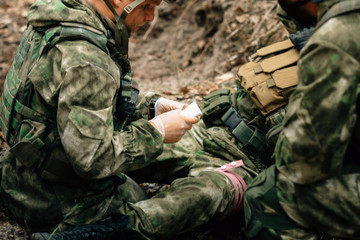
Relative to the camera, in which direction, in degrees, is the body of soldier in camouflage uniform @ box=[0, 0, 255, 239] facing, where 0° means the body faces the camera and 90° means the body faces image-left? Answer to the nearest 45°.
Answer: approximately 270°

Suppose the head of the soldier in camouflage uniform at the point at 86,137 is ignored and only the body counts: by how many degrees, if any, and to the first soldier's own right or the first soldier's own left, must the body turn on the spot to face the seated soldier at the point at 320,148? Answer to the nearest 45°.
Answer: approximately 45° to the first soldier's own right

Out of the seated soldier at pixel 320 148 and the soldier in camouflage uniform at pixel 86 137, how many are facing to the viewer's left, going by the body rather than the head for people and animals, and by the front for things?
1

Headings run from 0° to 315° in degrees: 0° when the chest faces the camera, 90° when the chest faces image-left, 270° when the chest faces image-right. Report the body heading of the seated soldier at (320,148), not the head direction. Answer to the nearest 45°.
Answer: approximately 90°

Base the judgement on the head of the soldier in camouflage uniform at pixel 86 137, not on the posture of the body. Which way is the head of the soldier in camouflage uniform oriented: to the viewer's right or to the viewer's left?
to the viewer's right

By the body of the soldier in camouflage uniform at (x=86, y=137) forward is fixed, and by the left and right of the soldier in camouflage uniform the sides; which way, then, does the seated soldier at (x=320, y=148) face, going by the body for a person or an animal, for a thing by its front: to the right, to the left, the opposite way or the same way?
the opposite way
